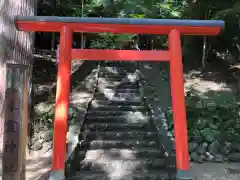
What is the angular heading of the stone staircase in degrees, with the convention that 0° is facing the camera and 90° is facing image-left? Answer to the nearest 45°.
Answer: approximately 0°

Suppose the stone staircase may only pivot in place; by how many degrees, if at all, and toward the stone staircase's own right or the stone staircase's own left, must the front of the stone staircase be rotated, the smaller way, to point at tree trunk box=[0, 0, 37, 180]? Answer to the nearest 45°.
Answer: approximately 45° to the stone staircase's own right

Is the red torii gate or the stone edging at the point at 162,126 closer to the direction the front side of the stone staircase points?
the red torii gate

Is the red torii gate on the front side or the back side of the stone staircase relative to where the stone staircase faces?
on the front side

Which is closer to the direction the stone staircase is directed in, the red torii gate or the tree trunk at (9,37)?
the red torii gate
